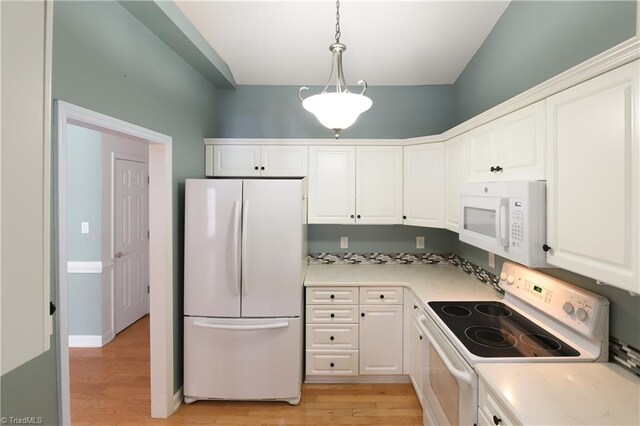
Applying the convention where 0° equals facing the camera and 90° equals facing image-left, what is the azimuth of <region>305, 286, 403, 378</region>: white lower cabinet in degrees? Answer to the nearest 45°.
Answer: approximately 0°

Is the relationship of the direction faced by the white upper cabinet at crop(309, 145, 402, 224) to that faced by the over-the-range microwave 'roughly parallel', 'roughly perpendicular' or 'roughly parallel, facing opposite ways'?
roughly perpendicular

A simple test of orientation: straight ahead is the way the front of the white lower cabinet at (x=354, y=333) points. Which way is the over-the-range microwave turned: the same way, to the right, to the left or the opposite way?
to the right

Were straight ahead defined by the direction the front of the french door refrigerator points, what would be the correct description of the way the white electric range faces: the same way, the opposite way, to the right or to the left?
to the right

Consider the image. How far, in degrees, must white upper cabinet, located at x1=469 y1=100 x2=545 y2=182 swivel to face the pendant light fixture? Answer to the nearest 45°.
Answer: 0° — it already faces it

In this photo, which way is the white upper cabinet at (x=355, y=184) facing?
toward the camera

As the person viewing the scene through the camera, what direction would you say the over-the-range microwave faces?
facing the viewer and to the left of the viewer

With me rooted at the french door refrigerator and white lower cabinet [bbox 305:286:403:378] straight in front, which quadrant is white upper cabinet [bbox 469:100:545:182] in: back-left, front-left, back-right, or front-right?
front-right

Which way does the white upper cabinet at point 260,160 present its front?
toward the camera

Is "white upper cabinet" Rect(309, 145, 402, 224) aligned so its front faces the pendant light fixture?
yes

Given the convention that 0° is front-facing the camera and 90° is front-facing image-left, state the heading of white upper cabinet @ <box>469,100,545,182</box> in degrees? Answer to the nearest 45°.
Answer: approximately 45°

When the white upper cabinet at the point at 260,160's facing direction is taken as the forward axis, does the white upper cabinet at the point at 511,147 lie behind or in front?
in front

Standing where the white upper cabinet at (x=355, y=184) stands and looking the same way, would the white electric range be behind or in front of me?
in front

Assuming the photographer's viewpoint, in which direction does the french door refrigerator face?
facing the viewer
